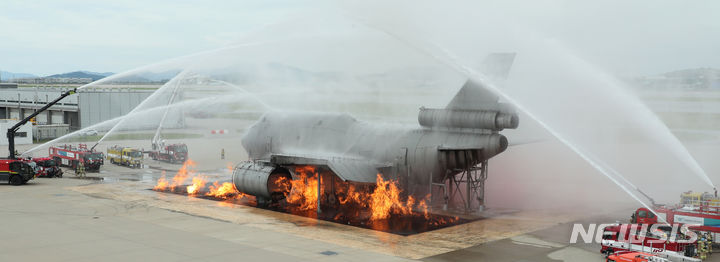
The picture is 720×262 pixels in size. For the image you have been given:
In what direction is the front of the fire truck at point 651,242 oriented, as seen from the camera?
facing to the left of the viewer

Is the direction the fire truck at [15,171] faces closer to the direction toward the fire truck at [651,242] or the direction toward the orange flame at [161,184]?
the orange flame

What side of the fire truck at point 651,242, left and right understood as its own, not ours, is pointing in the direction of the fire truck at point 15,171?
front

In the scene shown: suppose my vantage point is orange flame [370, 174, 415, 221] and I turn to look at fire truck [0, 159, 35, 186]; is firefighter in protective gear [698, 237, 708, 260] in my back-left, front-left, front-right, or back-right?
back-left

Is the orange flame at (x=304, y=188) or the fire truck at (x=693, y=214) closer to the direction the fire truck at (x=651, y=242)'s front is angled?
the orange flame

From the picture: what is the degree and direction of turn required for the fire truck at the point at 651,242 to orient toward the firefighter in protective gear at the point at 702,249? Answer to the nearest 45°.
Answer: approximately 135° to its right
